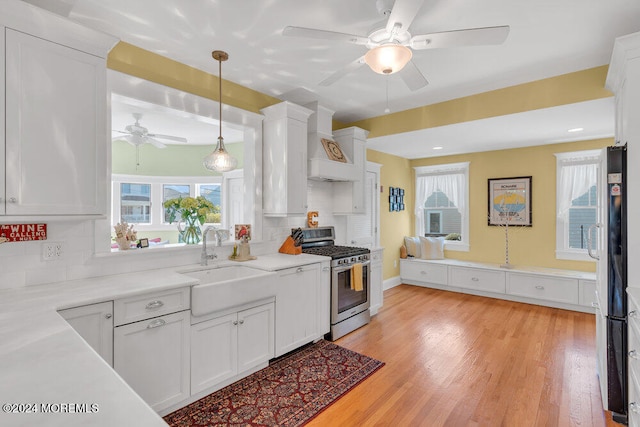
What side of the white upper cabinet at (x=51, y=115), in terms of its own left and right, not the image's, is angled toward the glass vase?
left

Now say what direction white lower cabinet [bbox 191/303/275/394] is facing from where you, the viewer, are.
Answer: facing the viewer and to the right of the viewer

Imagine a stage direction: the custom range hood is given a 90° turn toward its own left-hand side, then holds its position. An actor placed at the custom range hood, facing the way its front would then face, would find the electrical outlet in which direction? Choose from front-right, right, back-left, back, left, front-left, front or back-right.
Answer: back

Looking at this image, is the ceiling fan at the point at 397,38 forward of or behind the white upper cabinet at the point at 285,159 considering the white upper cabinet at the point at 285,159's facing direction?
forward

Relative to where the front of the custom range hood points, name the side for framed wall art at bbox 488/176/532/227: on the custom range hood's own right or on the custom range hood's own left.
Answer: on the custom range hood's own left

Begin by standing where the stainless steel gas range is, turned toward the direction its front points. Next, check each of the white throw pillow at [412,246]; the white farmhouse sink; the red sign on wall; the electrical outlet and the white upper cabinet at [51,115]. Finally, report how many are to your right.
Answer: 4

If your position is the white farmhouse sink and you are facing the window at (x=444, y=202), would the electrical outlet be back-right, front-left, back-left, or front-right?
back-left

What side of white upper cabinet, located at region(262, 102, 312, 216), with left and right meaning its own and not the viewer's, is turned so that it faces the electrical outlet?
right

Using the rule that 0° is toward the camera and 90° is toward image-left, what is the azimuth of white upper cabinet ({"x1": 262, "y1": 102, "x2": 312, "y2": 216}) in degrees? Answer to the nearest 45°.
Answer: approximately 315°

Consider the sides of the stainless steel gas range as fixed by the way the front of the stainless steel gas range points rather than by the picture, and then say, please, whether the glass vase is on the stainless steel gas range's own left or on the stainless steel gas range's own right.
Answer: on the stainless steel gas range's own right
